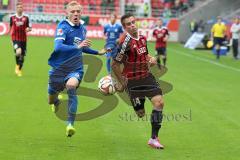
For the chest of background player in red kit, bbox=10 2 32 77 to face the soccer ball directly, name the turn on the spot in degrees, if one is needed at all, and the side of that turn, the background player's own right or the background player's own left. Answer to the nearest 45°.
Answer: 0° — they already face it

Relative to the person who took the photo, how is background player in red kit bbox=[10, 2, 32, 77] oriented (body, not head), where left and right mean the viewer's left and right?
facing the viewer

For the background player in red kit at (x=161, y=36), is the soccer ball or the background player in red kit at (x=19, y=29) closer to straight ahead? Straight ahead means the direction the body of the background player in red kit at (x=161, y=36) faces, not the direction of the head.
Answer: the soccer ball

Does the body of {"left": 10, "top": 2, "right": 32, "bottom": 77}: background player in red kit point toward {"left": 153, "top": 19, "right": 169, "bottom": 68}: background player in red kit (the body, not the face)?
no

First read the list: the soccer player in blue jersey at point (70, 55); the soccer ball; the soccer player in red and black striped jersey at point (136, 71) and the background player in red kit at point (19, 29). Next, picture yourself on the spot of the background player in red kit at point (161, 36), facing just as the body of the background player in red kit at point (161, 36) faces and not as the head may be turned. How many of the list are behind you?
0

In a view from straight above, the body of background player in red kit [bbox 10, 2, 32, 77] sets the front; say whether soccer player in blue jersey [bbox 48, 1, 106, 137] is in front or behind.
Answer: in front

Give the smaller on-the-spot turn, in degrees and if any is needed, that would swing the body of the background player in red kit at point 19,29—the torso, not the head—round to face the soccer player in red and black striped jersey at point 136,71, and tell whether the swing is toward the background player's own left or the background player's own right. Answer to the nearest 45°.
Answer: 0° — they already face them

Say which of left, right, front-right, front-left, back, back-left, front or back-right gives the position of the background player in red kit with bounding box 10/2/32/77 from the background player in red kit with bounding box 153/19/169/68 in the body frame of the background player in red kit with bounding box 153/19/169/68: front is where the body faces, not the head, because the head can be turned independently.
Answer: front-right

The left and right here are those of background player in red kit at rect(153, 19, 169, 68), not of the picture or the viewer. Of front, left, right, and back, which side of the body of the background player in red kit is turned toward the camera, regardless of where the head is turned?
front

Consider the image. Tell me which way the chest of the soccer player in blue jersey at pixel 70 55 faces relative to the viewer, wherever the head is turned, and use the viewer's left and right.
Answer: facing the viewer and to the right of the viewer

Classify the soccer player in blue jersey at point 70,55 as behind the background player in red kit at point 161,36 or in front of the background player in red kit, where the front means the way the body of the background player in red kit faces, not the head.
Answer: in front

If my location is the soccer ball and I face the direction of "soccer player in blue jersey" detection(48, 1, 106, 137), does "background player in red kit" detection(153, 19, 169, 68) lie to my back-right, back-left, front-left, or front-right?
back-right

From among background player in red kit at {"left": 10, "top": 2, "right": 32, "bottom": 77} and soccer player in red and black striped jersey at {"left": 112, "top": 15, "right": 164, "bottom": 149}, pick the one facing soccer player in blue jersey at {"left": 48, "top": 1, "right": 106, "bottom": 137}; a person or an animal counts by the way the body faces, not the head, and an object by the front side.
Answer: the background player in red kit

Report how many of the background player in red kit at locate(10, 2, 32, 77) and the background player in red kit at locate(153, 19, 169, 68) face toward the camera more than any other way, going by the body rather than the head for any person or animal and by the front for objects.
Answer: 2
